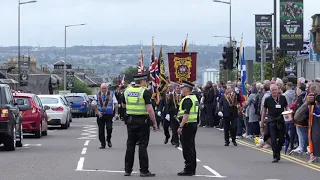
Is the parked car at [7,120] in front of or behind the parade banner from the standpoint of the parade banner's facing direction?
in front

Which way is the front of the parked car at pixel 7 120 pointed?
away from the camera

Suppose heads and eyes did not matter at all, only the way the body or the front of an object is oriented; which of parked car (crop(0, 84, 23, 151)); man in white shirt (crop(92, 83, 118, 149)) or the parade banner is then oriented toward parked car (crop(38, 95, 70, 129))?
parked car (crop(0, 84, 23, 151))

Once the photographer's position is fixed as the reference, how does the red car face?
facing away from the viewer

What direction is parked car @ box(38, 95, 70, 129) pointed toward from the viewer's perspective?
away from the camera

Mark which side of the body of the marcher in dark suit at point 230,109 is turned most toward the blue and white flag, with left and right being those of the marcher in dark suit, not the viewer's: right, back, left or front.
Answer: back

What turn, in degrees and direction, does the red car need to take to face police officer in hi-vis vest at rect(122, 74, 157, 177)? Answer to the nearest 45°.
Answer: approximately 180°

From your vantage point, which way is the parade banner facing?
toward the camera

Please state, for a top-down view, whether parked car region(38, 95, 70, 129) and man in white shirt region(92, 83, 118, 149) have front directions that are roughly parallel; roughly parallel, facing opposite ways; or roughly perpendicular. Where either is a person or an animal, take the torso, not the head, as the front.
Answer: roughly parallel, facing opposite ways

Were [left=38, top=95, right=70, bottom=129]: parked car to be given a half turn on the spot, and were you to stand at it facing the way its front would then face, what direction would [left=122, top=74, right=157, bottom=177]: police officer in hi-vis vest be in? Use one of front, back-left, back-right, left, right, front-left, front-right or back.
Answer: front

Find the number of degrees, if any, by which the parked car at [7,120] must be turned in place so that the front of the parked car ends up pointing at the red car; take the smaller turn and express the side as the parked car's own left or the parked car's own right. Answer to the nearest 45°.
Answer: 0° — it already faces it

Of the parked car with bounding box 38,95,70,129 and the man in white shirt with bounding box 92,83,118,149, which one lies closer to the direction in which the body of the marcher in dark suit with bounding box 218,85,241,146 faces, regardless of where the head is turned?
the man in white shirt

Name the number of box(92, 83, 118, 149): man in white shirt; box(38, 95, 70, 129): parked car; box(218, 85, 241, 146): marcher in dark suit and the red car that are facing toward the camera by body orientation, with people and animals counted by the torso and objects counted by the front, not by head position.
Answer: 2

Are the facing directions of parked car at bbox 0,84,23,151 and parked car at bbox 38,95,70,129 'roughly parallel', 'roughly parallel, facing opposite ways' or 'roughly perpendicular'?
roughly parallel

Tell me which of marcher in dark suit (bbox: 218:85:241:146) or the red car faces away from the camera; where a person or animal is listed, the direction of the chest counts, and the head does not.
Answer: the red car

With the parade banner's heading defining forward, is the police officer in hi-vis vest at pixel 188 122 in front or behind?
in front
